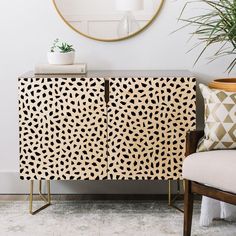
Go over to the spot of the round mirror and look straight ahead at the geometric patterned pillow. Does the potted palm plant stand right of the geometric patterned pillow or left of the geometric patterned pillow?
left

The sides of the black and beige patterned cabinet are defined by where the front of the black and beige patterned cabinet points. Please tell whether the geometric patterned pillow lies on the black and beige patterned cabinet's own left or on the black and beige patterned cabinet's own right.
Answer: on the black and beige patterned cabinet's own left

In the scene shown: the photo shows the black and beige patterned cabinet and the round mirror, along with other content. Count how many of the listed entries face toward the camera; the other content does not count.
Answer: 2

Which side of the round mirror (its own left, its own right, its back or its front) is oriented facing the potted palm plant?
left

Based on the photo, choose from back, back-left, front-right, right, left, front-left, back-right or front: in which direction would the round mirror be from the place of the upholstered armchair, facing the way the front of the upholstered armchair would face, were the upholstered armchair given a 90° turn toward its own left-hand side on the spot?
back

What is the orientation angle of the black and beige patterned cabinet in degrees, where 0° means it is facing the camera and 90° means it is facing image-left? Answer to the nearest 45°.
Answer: approximately 0°

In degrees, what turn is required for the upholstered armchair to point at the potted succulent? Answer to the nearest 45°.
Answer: approximately 90° to its right

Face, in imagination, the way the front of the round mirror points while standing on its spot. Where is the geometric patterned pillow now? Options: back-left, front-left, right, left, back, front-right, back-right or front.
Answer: front-left
